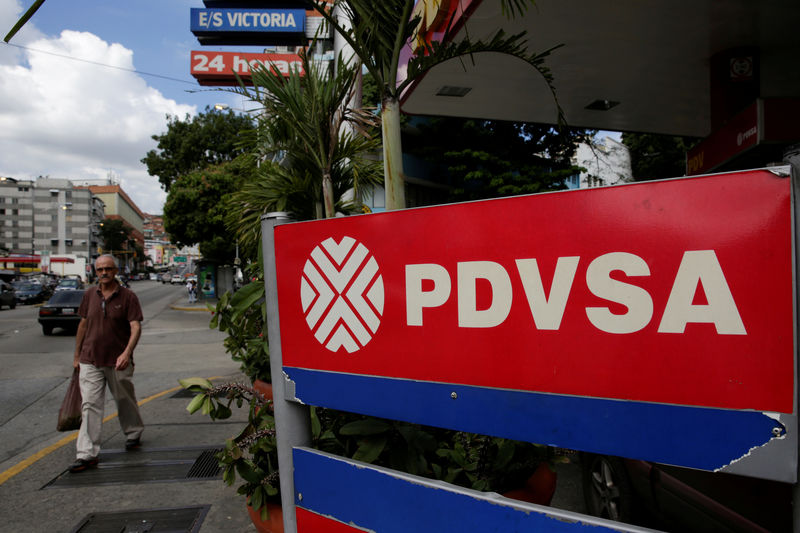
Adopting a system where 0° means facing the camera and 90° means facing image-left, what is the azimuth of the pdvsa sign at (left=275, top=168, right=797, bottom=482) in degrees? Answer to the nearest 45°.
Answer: approximately 45°

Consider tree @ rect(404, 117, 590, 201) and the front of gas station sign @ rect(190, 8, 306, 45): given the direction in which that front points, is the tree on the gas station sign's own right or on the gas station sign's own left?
on the gas station sign's own left

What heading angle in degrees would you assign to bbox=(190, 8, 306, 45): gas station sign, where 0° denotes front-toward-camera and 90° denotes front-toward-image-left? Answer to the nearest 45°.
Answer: approximately 0°

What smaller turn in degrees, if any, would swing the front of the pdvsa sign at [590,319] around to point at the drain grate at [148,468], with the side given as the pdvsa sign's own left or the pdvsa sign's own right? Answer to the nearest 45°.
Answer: approximately 90° to the pdvsa sign's own right

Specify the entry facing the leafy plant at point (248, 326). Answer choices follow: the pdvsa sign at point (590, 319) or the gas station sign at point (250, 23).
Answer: the gas station sign

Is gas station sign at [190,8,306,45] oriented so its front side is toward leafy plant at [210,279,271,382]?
yes

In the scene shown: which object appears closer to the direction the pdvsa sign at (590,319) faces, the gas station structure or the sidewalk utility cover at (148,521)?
the sidewalk utility cover
